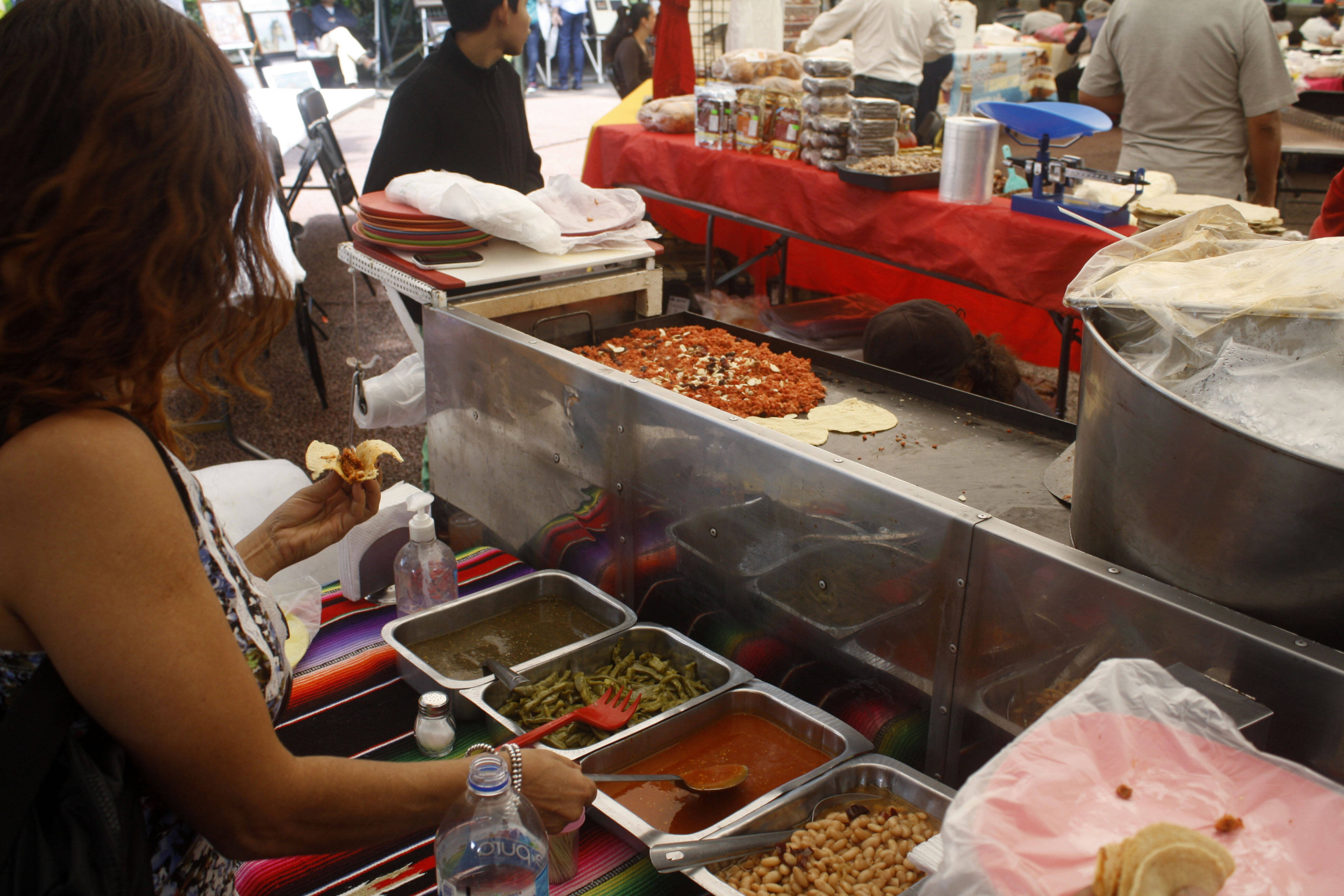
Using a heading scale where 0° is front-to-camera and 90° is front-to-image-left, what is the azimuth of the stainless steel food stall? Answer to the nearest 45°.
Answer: approximately 45°

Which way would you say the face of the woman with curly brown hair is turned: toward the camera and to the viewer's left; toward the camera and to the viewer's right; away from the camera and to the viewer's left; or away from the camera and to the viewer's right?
away from the camera and to the viewer's right
